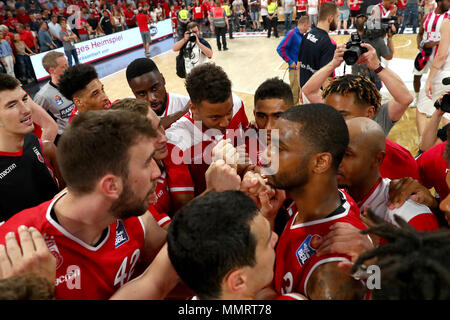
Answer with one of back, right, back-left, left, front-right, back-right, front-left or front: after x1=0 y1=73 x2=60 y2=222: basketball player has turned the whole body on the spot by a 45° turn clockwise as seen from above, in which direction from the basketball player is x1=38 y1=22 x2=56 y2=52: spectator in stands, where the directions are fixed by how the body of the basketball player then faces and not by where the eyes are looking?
back

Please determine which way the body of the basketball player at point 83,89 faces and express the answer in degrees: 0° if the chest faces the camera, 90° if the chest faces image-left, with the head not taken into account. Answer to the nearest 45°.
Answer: approximately 315°

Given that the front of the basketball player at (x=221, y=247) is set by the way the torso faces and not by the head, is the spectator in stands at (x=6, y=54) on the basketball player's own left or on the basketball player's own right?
on the basketball player's own left

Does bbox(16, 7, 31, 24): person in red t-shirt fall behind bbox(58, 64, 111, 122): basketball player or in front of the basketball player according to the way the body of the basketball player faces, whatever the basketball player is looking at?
behind

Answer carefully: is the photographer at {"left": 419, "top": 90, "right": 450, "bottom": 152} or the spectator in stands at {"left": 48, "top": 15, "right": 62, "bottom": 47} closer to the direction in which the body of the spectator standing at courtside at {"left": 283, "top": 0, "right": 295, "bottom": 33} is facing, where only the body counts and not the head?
the photographer

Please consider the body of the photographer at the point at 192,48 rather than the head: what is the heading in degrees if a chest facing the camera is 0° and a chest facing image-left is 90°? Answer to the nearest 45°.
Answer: approximately 0°

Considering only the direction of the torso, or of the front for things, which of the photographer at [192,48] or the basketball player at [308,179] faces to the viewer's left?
the basketball player

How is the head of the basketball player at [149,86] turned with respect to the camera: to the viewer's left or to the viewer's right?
to the viewer's right

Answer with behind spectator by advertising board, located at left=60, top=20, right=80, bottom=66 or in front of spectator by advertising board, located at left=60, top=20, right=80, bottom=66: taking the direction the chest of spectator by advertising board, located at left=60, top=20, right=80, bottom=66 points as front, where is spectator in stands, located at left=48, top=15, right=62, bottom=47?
behind
